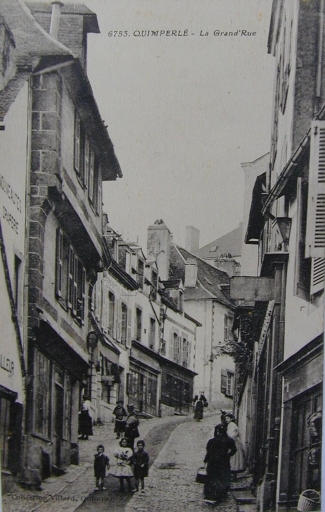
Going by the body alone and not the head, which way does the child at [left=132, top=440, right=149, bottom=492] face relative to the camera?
toward the camera
